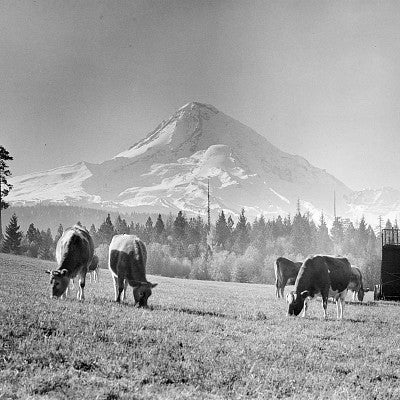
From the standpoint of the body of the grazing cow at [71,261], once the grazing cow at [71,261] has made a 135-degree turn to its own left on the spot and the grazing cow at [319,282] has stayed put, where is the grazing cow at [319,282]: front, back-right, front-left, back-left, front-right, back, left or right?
front

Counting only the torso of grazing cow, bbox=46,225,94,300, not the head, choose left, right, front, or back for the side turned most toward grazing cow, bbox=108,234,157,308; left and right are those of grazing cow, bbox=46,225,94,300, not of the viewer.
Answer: left

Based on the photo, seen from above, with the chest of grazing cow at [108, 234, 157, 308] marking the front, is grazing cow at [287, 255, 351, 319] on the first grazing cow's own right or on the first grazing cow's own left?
on the first grazing cow's own left

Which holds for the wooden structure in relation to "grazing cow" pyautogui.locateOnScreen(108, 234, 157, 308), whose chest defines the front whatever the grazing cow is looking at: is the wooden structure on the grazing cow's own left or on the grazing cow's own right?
on the grazing cow's own left

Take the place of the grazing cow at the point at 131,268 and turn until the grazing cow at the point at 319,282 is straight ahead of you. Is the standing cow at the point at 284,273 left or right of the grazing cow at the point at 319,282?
left

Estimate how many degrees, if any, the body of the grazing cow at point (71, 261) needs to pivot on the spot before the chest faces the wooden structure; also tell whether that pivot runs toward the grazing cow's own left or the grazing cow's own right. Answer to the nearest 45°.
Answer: approximately 180°

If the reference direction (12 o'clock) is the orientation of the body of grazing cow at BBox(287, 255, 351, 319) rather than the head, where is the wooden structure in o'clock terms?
The wooden structure is roughly at 5 o'clock from the grazing cow.

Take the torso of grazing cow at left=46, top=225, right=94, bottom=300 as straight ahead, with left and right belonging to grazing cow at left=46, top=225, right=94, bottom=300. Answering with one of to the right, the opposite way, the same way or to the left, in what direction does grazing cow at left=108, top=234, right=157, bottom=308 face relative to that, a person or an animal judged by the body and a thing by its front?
to the left

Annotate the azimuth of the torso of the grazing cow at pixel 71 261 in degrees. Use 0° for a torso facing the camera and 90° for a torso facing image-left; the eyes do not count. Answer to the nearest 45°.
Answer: approximately 45°

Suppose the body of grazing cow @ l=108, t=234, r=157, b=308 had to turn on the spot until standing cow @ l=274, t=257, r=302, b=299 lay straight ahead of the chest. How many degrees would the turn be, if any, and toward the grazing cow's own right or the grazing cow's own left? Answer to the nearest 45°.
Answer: approximately 90° to the grazing cow's own left

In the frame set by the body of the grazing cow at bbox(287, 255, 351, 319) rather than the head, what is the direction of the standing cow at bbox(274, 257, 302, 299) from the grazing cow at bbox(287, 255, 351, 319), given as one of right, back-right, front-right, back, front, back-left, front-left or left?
back-right
